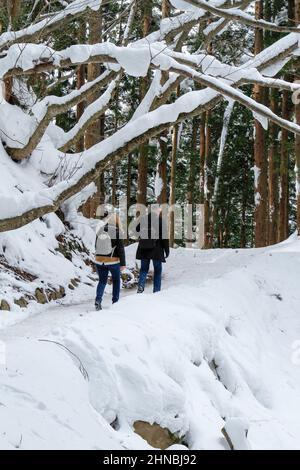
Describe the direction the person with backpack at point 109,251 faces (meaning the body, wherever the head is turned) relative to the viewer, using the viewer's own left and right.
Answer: facing away from the viewer and to the right of the viewer

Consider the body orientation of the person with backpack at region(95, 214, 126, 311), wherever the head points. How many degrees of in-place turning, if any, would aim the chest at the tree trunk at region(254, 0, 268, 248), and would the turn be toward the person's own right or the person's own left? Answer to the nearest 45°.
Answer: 0° — they already face it

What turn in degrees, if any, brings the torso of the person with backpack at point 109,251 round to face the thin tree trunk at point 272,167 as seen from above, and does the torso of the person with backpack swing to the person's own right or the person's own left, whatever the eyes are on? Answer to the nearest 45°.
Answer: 0° — they already face it

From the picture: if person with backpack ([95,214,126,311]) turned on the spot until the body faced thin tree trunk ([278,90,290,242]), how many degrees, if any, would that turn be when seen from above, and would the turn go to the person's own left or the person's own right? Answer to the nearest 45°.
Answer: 0° — they already face it
